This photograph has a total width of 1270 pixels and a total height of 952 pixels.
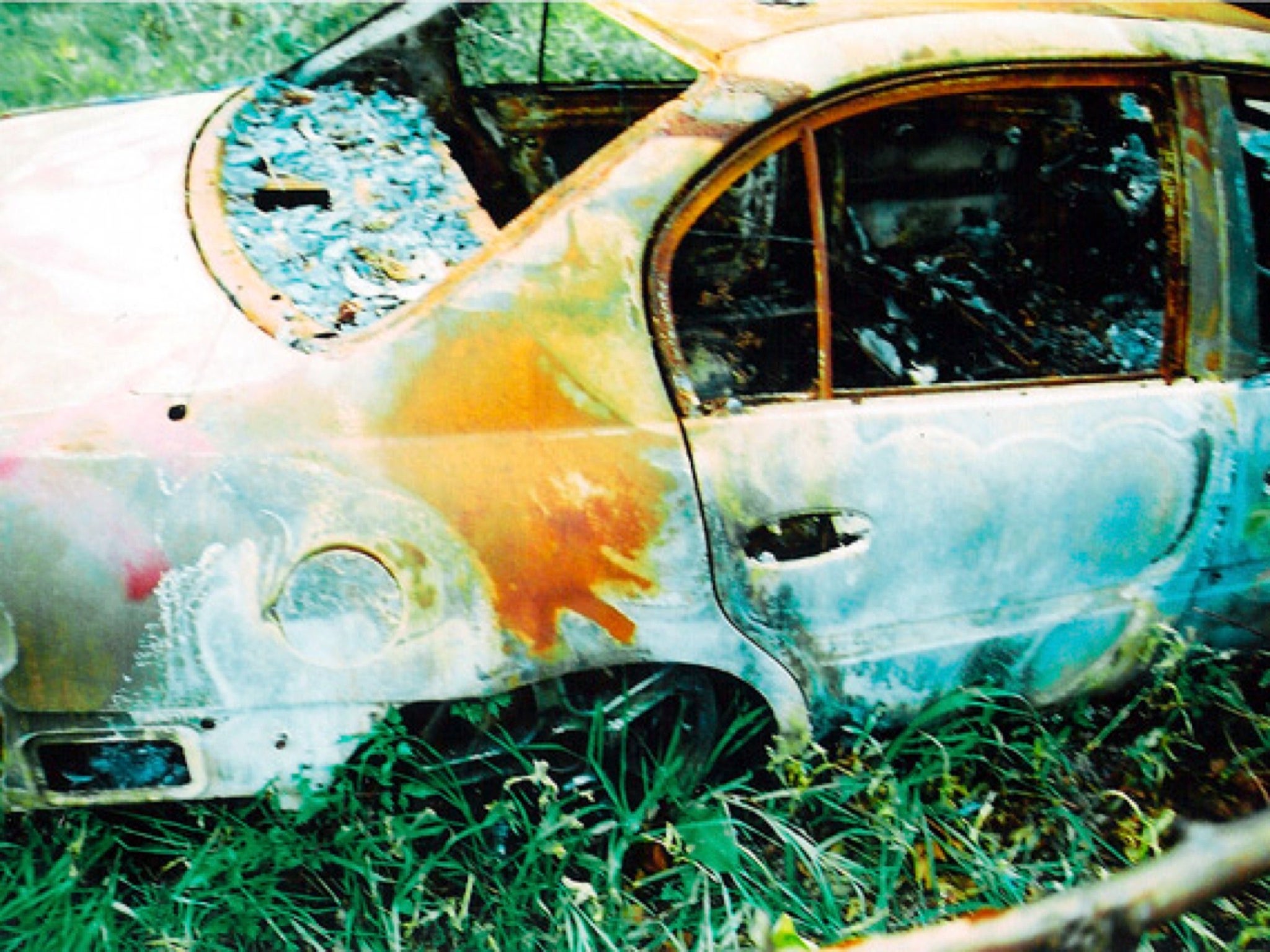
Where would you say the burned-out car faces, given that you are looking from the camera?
facing away from the viewer and to the right of the viewer
